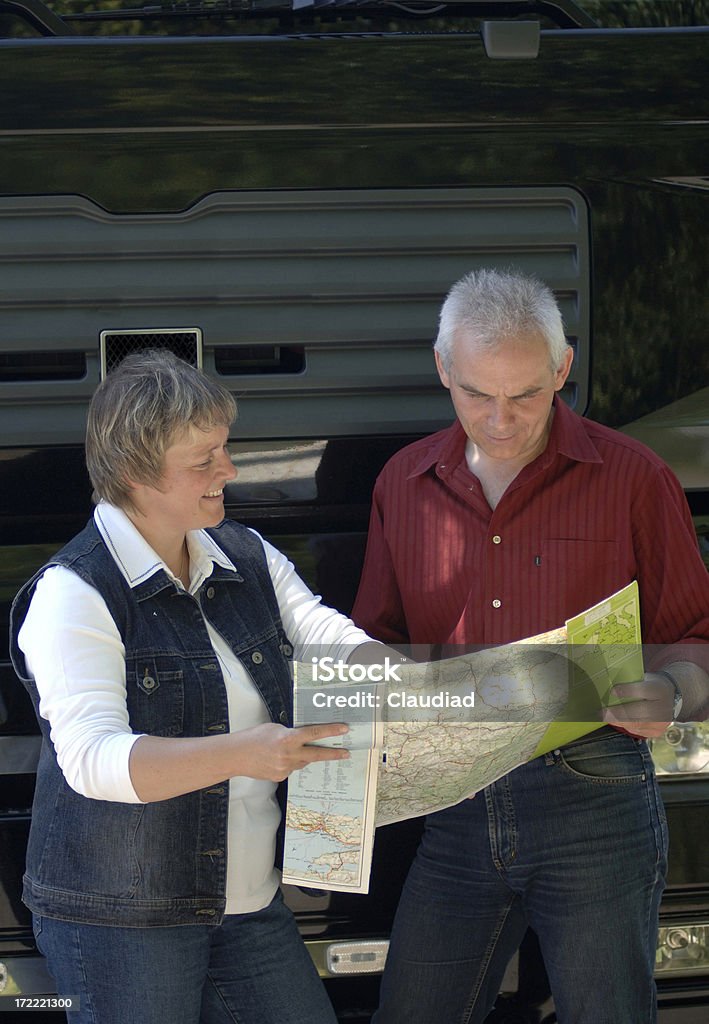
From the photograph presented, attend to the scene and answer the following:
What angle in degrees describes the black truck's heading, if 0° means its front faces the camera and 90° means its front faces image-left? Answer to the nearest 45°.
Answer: approximately 0°

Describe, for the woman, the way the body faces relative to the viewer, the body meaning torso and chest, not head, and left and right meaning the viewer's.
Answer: facing the viewer and to the right of the viewer

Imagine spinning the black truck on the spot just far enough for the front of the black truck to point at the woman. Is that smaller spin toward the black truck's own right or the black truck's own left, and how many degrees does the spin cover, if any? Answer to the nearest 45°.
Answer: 0° — it already faces them

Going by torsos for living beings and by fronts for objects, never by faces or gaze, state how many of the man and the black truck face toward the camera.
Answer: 2

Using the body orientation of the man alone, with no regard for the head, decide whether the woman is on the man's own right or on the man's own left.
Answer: on the man's own right

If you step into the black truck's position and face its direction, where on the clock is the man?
The man is roughly at 11 o'clock from the black truck.

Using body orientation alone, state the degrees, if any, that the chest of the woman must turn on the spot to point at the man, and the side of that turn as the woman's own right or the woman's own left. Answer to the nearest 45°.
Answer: approximately 45° to the woman's own left

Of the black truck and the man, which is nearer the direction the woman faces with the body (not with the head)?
the man

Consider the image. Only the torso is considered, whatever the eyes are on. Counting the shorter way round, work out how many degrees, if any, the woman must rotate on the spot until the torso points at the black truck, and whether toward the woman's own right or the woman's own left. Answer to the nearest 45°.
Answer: approximately 90° to the woman's own left

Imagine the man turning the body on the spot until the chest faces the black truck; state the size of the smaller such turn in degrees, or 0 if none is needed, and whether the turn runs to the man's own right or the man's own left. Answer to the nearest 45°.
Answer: approximately 135° to the man's own right

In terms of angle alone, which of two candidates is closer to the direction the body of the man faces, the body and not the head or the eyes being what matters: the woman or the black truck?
the woman
